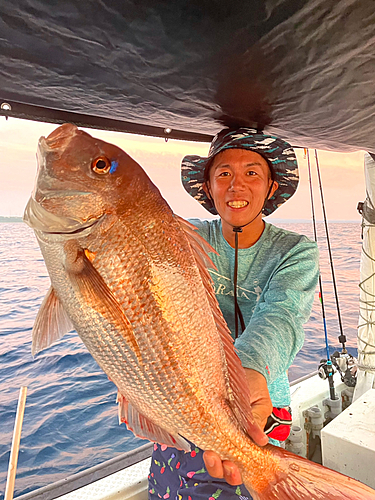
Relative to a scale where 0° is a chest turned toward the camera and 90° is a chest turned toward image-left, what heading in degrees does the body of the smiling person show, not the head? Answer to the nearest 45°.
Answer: approximately 0°

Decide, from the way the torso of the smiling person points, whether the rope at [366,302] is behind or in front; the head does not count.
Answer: behind
